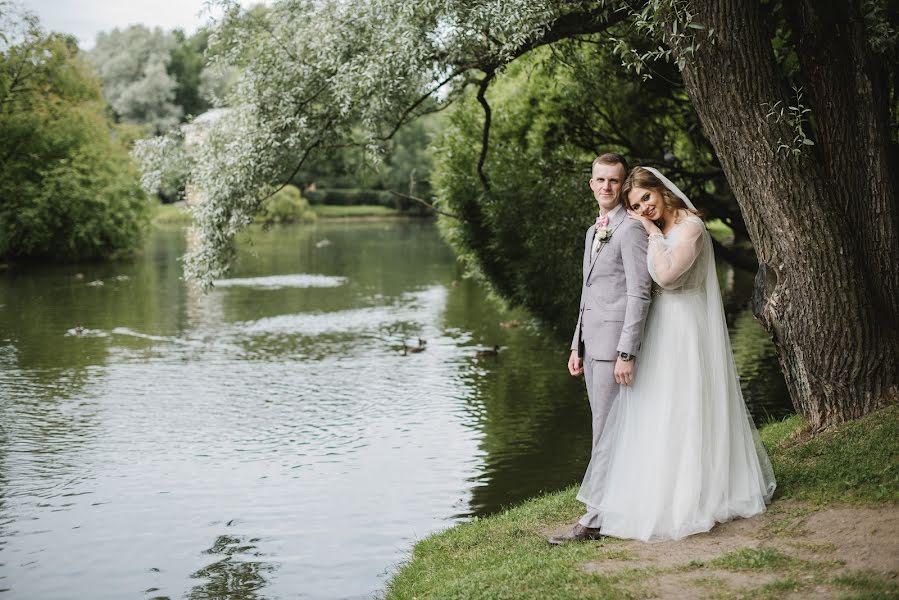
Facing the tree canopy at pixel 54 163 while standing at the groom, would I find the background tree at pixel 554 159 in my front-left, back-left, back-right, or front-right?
front-right

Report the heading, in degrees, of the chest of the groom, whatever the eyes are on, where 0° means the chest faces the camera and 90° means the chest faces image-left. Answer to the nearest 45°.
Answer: approximately 45°

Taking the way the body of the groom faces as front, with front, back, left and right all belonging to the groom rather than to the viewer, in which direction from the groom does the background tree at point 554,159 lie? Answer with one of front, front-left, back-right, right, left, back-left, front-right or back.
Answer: back-right

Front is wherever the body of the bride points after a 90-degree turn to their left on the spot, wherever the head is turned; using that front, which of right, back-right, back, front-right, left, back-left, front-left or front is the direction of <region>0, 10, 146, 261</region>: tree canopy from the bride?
back

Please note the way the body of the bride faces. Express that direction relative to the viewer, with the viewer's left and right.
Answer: facing the viewer and to the left of the viewer

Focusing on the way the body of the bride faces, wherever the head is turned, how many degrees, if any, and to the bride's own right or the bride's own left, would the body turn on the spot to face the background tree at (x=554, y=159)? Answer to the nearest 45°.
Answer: approximately 135° to the bride's own right

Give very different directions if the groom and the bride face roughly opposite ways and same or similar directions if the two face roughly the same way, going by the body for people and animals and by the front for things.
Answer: same or similar directions

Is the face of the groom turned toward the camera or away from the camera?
toward the camera

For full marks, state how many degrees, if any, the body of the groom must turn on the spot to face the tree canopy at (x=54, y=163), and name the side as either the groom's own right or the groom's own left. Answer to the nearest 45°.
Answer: approximately 90° to the groom's own right
